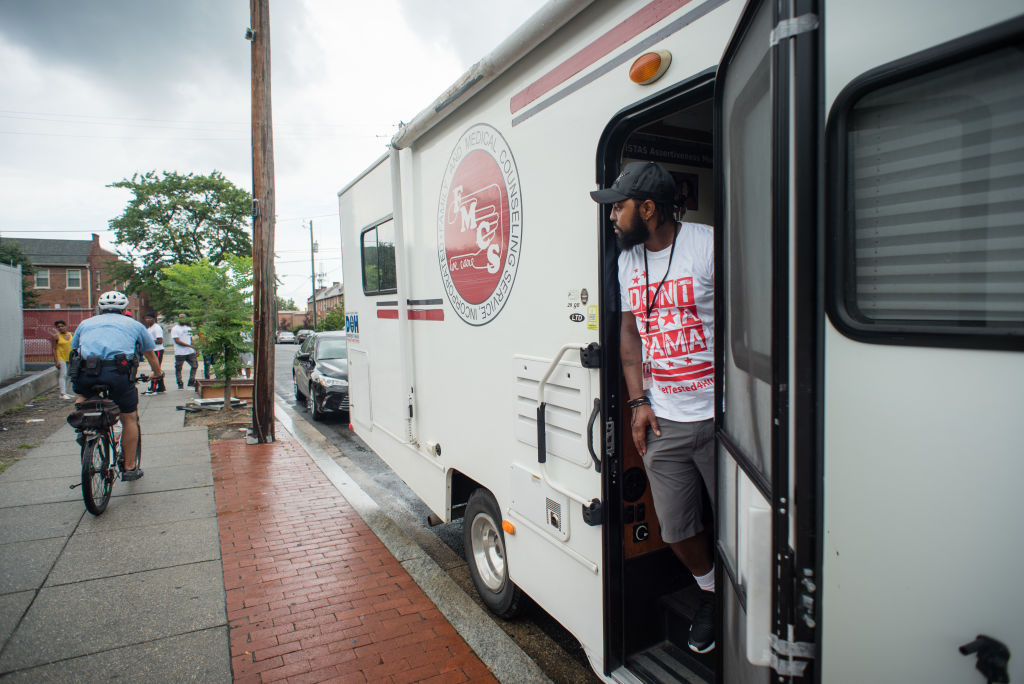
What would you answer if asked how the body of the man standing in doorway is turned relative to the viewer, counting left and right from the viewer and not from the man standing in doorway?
facing the viewer and to the left of the viewer

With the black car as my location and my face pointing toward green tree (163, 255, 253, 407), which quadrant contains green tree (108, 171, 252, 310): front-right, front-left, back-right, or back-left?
front-right

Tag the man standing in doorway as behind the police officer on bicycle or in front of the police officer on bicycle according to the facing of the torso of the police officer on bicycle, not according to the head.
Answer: behind

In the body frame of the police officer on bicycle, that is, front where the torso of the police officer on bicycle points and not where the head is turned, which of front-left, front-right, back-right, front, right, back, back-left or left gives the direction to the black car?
front-right

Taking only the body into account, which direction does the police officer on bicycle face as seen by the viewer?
away from the camera

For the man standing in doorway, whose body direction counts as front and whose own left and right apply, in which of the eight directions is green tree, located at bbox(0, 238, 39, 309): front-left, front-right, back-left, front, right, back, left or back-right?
right

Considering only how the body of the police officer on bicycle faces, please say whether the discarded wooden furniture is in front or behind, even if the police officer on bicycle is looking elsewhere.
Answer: in front

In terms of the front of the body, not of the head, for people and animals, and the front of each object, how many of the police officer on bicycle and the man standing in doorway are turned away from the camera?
1

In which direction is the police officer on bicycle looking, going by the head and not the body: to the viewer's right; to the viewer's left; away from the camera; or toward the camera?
away from the camera

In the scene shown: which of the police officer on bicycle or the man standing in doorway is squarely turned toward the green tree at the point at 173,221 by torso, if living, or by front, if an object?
the police officer on bicycle

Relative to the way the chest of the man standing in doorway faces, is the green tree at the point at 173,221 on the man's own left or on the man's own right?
on the man's own right

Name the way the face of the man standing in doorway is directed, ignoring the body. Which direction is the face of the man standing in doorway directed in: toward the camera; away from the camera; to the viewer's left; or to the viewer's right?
to the viewer's left

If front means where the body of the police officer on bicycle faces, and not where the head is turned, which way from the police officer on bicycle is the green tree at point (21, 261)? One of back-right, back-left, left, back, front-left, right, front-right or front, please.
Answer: front
